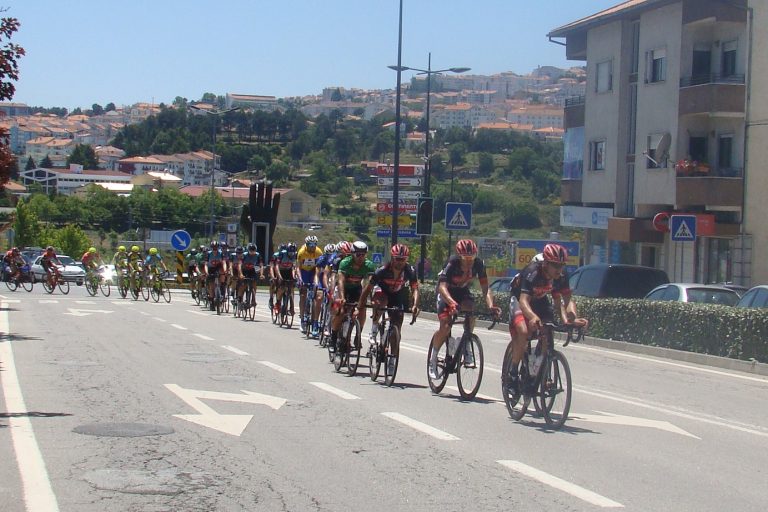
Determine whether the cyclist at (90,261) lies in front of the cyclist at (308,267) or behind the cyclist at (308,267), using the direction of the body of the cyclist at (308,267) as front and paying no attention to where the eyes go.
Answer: behind

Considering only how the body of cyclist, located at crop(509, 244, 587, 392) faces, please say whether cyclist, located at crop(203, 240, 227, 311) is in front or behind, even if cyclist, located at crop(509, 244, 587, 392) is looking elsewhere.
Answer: behind

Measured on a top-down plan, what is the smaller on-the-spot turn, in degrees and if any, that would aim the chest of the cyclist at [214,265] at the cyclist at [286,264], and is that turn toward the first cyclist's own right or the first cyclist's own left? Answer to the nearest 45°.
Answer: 0° — they already face them

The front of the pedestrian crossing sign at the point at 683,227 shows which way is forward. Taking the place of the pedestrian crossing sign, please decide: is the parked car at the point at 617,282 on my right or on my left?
on my right

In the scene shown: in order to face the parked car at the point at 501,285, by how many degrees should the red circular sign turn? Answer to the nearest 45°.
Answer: approximately 45° to its right
